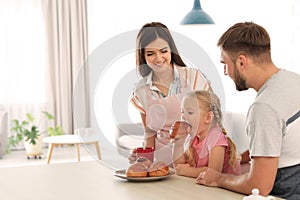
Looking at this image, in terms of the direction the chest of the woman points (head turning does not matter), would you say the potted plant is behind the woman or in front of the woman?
behind

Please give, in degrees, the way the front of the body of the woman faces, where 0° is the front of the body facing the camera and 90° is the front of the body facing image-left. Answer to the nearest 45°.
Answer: approximately 0°
